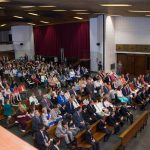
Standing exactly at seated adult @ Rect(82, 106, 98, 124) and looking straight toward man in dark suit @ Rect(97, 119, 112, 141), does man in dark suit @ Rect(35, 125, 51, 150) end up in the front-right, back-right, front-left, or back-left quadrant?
front-right

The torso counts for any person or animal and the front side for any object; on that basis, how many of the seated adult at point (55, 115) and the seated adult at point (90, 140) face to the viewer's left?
0
